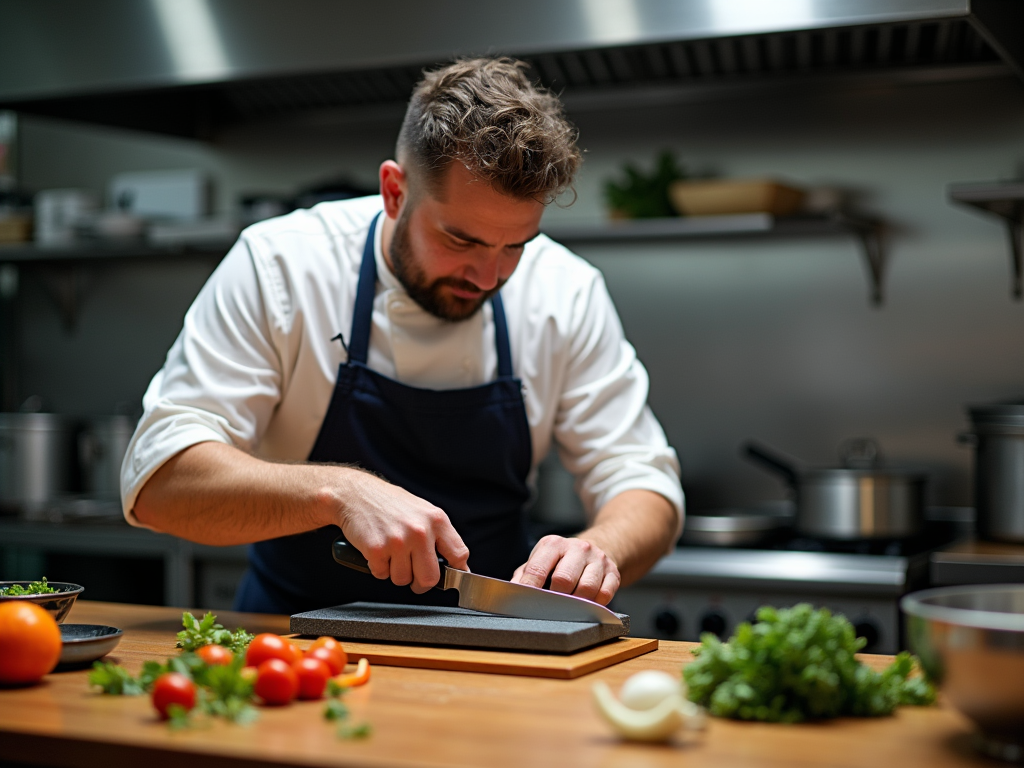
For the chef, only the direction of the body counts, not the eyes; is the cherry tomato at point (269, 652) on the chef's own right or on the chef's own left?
on the chef's own right

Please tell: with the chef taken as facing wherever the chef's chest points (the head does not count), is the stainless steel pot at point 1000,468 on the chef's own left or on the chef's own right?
on the chef's own left

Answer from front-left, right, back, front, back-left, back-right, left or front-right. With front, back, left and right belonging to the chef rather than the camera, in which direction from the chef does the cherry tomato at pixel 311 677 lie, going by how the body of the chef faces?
front-right

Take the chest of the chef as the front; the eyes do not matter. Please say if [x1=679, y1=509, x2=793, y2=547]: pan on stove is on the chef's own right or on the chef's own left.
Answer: on the chef's own left

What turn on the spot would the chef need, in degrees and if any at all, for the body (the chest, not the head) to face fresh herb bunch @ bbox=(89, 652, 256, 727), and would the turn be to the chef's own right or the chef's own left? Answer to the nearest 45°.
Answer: approximately 45° to the chef's own right

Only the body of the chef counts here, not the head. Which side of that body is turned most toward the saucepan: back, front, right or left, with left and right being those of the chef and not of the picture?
left

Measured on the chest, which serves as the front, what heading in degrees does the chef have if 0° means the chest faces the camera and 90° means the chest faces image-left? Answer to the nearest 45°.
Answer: approximately 315°

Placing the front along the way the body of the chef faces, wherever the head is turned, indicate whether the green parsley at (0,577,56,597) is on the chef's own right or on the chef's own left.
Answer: on the chef's own right

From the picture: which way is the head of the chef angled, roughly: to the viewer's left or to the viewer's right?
to the viewer's right

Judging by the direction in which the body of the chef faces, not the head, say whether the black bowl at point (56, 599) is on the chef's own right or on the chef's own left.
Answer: on the chef's own right
